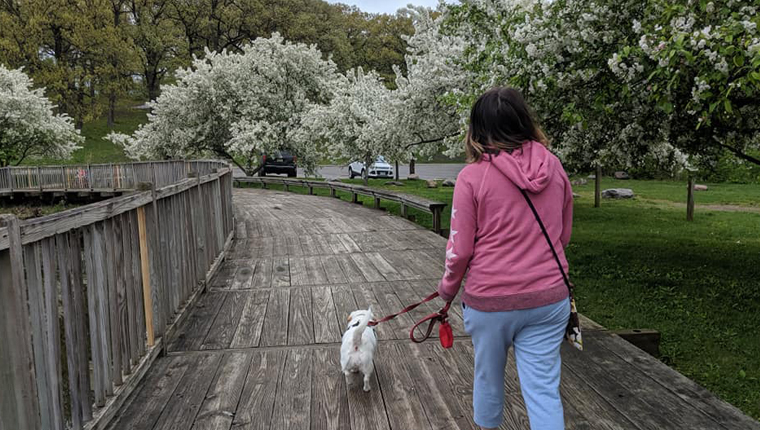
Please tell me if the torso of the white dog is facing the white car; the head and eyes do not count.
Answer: yes

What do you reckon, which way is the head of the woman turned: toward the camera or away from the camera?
away from the camera

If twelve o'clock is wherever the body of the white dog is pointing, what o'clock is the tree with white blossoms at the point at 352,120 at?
The tree with white blossoms is roughly at 12 o'clock from the white dog.

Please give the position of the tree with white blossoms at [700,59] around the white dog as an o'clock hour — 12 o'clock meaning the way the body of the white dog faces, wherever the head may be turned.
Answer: The tree with white blossoms is roughly at 2 o'clock from the white dog.

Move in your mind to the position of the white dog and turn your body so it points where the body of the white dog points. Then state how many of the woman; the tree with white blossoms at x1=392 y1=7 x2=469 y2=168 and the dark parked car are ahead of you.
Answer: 2

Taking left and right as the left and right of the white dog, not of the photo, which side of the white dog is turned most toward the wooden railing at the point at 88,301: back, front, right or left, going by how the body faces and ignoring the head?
left

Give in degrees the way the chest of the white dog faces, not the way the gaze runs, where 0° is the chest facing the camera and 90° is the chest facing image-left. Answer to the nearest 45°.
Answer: approximately 180°

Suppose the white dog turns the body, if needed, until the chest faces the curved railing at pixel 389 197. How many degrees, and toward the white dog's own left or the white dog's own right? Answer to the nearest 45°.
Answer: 0° — it already faces it

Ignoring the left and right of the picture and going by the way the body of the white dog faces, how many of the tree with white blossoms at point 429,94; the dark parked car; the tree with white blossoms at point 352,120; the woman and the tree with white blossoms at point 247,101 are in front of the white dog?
4

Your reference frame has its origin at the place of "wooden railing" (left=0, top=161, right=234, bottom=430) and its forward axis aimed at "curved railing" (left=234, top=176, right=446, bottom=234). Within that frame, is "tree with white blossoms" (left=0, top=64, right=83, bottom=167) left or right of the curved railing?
left

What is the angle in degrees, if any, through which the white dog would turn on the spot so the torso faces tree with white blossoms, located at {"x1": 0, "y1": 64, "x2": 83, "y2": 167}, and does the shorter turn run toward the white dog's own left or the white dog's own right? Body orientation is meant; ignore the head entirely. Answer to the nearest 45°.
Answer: approximately 45° to the white dog's own left
